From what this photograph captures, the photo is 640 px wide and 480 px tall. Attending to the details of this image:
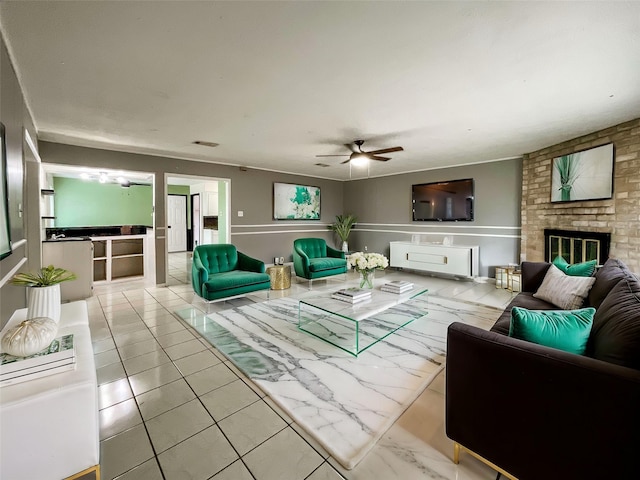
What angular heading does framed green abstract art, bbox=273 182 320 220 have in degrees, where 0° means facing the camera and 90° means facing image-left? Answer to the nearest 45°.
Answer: approximately 315°

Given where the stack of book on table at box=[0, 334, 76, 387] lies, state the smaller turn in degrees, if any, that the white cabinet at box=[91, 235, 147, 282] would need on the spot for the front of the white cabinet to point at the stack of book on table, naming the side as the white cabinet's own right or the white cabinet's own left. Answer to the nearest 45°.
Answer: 0° — it already faces it

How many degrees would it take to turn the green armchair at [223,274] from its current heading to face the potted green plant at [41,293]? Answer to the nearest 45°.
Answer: approximately 90° to its right

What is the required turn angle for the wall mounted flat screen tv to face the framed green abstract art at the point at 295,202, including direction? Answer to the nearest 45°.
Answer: approximately 45° to its right

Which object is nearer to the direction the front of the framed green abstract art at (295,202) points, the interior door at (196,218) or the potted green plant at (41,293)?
the potted green plant

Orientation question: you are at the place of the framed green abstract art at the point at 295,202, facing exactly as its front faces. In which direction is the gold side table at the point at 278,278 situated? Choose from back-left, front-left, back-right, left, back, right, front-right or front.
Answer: front-right

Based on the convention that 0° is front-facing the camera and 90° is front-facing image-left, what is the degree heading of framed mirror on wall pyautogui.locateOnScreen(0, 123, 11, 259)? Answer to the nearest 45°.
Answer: approximately 270°

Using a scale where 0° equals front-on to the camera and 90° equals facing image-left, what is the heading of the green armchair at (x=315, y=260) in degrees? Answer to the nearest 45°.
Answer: approximately 315°

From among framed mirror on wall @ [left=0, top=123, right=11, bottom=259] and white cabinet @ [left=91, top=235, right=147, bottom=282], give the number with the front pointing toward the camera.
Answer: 1
